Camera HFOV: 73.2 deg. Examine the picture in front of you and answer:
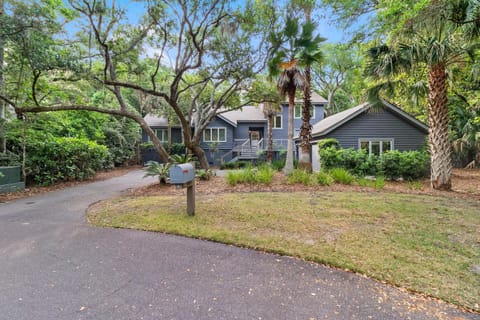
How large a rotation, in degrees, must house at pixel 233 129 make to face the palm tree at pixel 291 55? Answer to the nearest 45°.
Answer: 0° — it already faces it

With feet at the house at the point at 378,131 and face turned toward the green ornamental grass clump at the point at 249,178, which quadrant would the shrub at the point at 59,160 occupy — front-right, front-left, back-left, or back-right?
front-right

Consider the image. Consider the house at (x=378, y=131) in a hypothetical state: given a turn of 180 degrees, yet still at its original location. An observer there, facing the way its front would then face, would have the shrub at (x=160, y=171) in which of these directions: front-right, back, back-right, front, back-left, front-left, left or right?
back-left

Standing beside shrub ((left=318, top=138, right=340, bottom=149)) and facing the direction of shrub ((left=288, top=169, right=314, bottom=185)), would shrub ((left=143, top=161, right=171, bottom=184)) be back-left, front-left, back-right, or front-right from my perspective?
front-right

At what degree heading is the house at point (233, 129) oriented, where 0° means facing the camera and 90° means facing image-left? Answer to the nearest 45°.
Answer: approximately 0°

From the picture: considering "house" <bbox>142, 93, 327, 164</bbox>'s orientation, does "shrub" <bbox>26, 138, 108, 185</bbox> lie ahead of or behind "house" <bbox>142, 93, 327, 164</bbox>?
ahead

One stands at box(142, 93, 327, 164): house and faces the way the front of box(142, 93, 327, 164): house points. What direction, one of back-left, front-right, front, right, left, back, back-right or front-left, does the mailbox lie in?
front

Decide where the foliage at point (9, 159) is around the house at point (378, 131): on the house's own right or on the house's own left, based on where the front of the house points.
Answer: on the house's own right

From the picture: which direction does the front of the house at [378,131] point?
toward the camera

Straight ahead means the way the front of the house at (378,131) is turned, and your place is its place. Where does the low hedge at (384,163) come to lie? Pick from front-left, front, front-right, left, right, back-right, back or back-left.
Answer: front

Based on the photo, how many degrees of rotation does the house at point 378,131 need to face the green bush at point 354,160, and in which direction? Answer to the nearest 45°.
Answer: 0° — it already faces it
